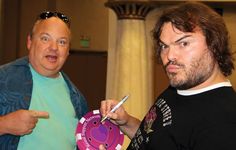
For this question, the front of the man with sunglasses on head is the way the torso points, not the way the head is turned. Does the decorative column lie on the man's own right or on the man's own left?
on the man's own left

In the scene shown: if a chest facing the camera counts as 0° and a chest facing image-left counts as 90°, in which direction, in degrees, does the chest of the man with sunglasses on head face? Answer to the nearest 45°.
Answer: approximately 315°
